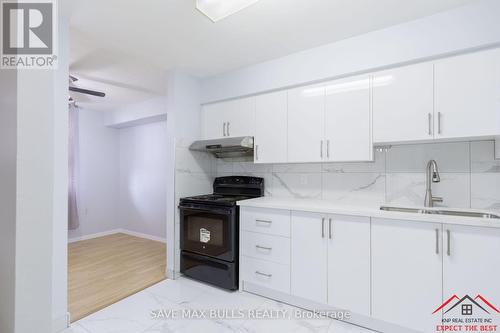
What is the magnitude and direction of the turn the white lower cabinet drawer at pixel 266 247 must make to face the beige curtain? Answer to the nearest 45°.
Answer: approximately 90° to its right

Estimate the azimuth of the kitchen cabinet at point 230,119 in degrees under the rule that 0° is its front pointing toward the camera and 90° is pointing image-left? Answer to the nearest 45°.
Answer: approximately 45°

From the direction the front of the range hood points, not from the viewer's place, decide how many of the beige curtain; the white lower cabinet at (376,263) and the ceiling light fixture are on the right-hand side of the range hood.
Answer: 1

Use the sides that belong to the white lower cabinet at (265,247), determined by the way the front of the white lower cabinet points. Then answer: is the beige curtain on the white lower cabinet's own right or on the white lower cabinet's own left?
on the white lower cabinet's own right

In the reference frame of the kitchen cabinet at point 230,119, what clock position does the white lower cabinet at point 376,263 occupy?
The white lower cabinet is roughly at 9 o'clock from the kitchen cabinet.
